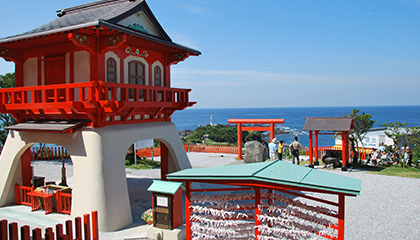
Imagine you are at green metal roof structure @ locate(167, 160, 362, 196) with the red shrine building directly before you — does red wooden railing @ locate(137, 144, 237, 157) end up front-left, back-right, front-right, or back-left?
front-right

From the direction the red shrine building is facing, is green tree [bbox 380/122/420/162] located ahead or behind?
behind

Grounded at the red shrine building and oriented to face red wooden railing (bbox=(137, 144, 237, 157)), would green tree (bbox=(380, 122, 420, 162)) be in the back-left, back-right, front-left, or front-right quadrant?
front-right

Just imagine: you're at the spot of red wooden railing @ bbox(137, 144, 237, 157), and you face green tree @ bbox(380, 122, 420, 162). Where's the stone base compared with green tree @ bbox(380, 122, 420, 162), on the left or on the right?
right

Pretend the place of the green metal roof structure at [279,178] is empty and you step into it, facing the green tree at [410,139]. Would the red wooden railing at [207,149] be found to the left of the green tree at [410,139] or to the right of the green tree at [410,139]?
left

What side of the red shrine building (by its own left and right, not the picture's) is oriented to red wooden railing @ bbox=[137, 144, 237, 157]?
back

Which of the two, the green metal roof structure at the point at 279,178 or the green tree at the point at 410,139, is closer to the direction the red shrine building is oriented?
the green metal roof structure

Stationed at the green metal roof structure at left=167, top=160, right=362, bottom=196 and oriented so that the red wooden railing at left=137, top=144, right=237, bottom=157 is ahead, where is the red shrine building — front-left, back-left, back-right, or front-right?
front-left
